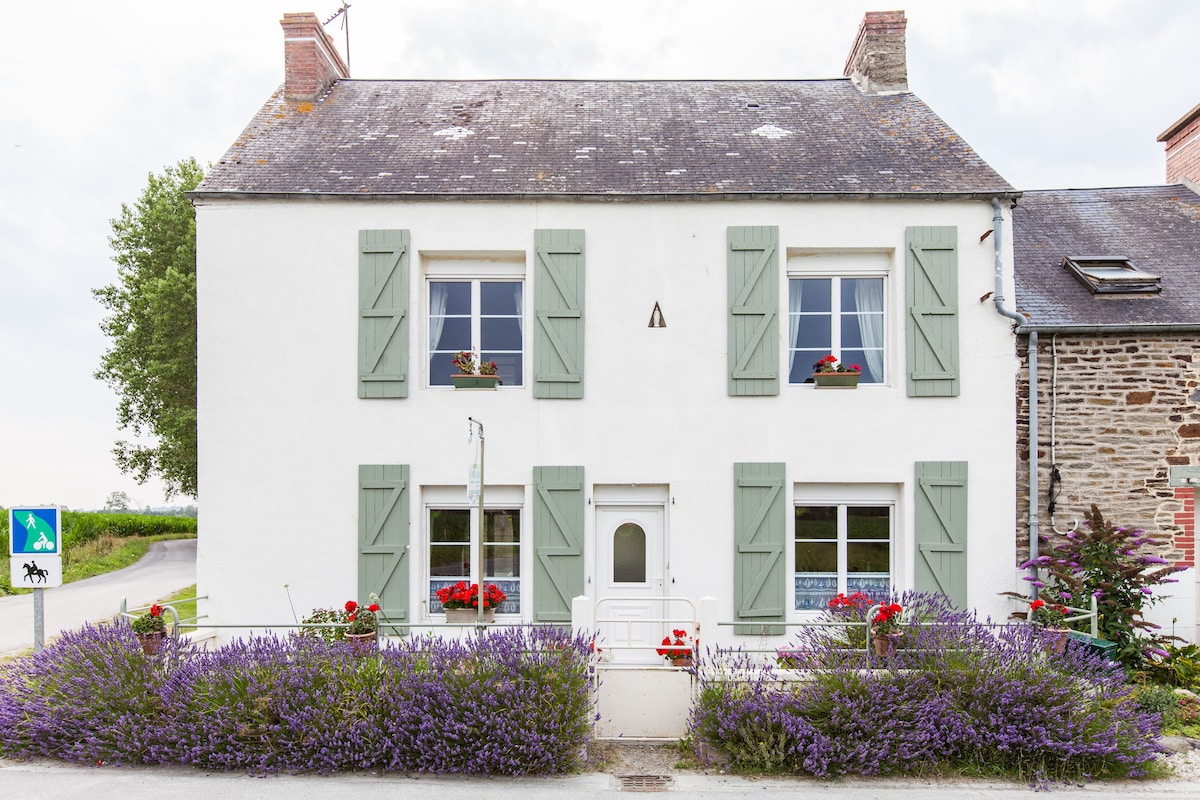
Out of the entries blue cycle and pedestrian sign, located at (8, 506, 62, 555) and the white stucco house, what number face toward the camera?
2

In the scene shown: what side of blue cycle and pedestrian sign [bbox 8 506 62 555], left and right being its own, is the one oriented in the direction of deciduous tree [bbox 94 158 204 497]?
back

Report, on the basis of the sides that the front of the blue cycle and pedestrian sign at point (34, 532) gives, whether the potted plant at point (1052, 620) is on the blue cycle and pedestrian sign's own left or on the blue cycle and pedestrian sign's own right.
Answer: on the blue cycle and pedestrian sign's own left

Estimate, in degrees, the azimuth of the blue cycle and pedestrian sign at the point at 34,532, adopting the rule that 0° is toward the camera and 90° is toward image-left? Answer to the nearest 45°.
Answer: approximately 0°

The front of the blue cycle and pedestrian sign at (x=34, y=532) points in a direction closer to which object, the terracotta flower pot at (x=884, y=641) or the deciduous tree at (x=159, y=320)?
the terracotta flower pot

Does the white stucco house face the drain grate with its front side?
yes

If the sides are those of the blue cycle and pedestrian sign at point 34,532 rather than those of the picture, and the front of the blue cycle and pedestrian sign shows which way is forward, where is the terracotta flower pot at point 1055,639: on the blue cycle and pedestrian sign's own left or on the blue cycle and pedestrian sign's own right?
on the blue cycle and pedestrian sign's own left
